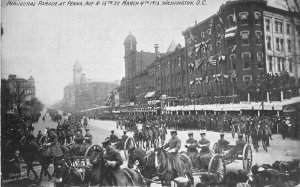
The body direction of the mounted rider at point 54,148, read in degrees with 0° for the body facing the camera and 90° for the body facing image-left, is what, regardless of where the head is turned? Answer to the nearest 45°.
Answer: approximately 90°

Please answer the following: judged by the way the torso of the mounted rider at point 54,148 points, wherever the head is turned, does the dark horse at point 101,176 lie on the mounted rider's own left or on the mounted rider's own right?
on the mounted rider's own left

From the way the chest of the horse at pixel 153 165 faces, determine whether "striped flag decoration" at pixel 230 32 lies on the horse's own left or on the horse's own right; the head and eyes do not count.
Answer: on the horse's own right

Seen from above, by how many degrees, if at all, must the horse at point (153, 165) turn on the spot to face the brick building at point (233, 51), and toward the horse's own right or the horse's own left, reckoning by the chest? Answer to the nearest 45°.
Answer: approximately 90° to the horse's own right

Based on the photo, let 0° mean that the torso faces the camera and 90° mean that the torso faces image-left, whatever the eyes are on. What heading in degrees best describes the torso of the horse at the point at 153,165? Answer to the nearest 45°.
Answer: approximately 90°

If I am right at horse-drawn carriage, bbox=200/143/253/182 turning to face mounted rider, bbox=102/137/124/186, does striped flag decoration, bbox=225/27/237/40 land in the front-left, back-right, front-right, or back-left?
back-right

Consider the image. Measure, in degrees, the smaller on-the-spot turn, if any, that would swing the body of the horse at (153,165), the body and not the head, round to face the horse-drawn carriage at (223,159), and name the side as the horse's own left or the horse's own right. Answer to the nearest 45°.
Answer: approximately 135° to the horse's own right

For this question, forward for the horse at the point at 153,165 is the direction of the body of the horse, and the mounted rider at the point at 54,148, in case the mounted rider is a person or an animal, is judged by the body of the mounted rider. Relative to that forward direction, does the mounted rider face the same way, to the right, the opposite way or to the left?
the same way

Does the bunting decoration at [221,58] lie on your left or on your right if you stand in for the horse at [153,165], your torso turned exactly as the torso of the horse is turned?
on your right

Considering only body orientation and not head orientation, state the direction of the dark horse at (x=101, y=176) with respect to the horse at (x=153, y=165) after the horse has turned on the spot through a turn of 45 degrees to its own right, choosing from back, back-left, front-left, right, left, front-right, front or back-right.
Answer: left

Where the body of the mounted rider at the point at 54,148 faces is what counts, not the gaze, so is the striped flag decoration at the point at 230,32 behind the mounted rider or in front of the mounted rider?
behind

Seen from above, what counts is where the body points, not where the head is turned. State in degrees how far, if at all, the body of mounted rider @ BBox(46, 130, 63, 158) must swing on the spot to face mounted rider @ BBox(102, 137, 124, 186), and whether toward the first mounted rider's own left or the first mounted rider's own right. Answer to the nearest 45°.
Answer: approximately 90° to the first mounted rider's own left
